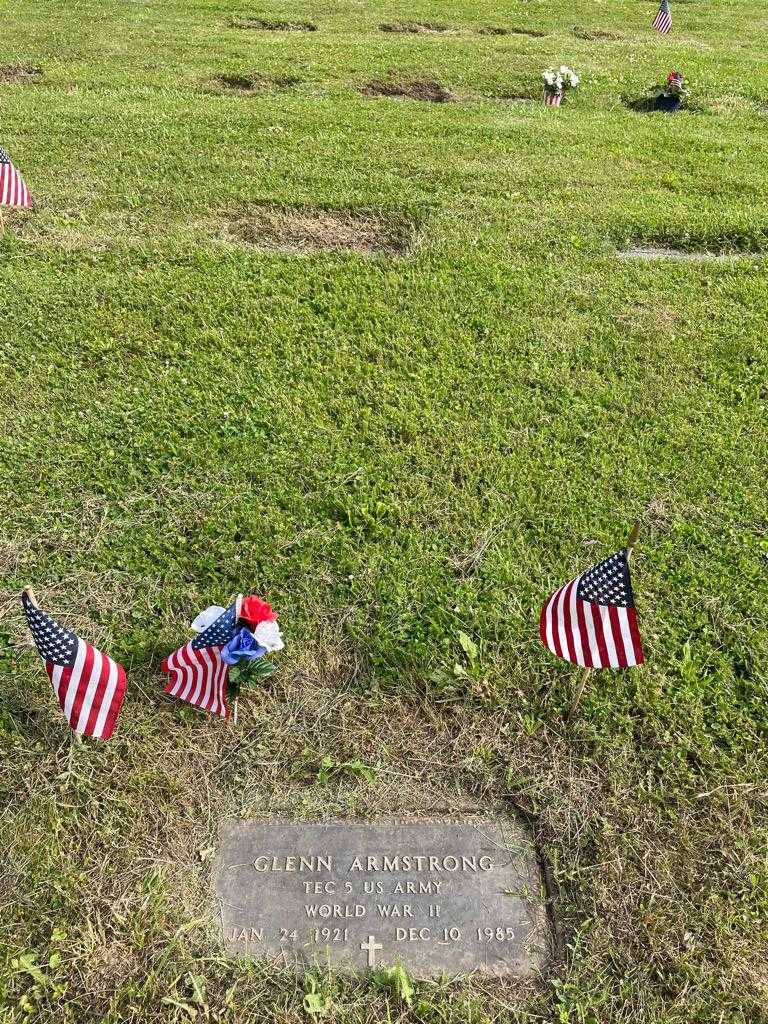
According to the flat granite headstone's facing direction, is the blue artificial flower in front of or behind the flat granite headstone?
behind

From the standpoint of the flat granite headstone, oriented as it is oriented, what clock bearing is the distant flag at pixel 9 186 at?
The distant flag is roughly at 5 o'clock from the flat granite headstone.

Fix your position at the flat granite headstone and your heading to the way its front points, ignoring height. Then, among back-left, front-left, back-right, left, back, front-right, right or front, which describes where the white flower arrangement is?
back

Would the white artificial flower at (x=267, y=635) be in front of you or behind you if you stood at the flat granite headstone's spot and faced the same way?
behind

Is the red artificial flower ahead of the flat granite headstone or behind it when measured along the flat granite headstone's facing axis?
behind

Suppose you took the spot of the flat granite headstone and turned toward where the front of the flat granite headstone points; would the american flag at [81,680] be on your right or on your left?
on your right

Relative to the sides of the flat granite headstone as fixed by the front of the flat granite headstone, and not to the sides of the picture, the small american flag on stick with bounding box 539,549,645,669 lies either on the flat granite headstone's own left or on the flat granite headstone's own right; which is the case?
on the flat granite headstone's own left

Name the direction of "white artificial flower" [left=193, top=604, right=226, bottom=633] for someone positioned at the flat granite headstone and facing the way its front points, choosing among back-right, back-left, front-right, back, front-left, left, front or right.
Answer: back-right

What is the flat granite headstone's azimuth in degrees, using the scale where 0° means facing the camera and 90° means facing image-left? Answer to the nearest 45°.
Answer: approximately 0°
